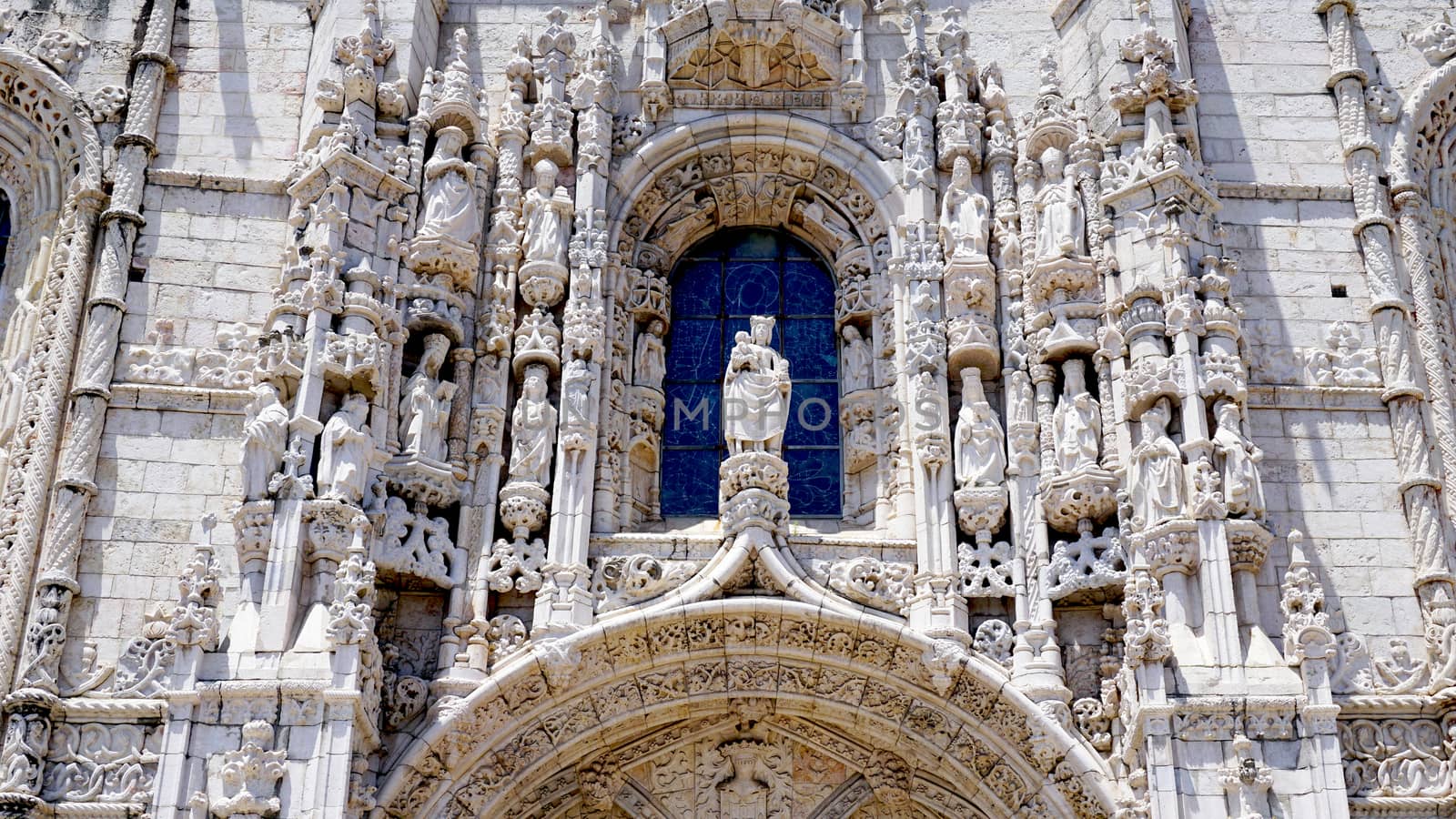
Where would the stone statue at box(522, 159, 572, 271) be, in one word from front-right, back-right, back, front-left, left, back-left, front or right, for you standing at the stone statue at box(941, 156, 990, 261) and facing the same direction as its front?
right

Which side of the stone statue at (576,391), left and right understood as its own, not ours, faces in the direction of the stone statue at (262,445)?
right

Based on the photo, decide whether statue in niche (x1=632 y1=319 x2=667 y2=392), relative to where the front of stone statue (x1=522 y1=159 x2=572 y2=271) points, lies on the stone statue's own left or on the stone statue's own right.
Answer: on the stone statue's own left

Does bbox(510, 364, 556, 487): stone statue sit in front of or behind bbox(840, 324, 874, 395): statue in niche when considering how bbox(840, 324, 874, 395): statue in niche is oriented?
in front

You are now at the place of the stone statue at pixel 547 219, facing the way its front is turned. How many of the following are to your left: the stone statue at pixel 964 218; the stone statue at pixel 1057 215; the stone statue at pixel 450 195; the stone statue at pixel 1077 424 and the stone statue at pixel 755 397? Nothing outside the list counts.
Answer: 4

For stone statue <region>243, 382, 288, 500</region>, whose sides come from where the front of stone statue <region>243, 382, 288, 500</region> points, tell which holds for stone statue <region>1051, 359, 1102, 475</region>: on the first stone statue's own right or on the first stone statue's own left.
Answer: on the first stone statue's own left

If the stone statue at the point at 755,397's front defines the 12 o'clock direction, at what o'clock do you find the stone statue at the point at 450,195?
the stone statue at the point at 450,195 is roughly at 3 o'clock from the stone statue at the point at 755,397.

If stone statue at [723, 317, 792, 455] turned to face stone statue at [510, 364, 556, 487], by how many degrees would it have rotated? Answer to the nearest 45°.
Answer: approximately 90° to its right

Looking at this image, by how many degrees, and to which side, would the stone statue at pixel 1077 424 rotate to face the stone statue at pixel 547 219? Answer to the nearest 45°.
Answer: approximately 90° to its right

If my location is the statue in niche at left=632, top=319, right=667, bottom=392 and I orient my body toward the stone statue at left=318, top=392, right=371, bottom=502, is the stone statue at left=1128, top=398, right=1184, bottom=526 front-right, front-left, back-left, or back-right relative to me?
back-left

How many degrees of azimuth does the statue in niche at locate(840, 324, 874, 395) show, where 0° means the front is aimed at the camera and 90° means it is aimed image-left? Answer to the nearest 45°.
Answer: approximately 45°

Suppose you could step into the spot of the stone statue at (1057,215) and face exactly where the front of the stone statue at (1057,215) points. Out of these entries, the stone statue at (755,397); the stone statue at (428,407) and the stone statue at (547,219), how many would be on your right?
3
